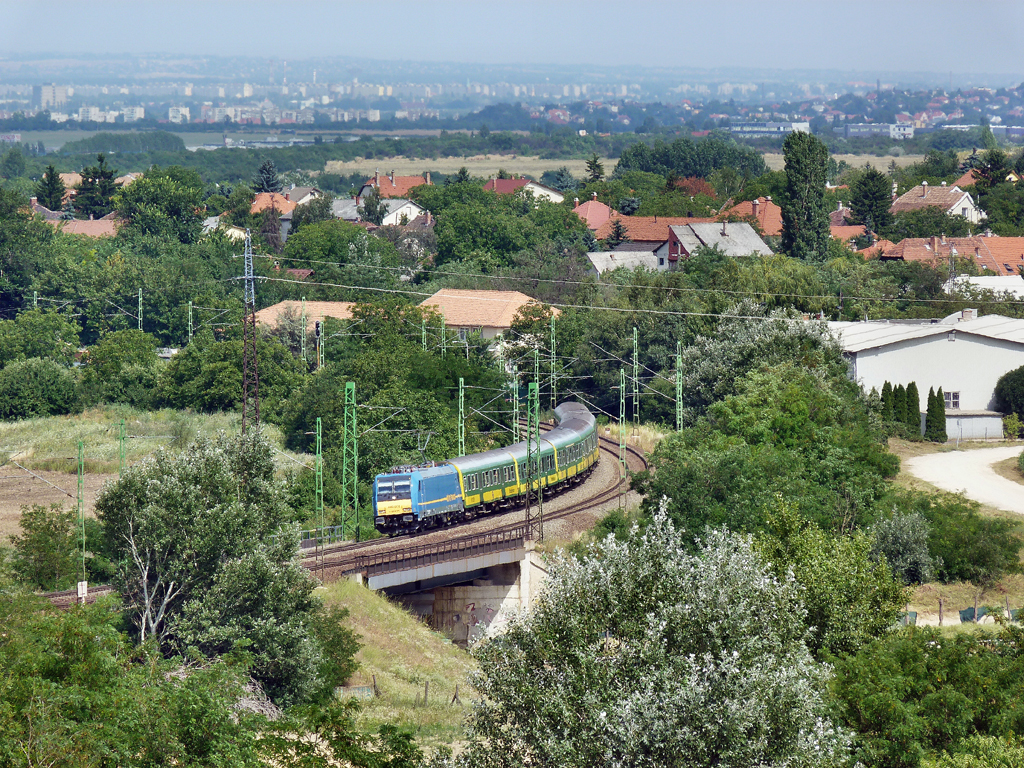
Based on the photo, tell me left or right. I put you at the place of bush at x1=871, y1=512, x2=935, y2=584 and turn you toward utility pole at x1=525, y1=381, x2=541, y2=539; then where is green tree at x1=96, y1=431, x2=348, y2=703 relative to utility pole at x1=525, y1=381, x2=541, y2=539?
left

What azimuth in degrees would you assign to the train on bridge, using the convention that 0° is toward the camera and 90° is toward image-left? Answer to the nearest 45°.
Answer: approximately 45°

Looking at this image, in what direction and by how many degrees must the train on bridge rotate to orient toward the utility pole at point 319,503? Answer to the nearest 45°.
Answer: approximately 45° to its right

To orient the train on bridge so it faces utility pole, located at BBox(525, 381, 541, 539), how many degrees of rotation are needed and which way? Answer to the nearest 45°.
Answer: approximately 135° to its left

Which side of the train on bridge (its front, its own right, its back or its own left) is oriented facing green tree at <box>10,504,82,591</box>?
front

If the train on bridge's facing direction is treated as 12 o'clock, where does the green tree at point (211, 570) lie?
The green tree is roughly at 11 o'clock from the train on bridge.

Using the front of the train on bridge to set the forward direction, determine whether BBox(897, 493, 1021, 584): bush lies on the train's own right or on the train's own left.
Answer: on the train's own left

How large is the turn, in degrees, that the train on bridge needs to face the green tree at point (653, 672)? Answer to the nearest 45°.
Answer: approximately 45° to its left
